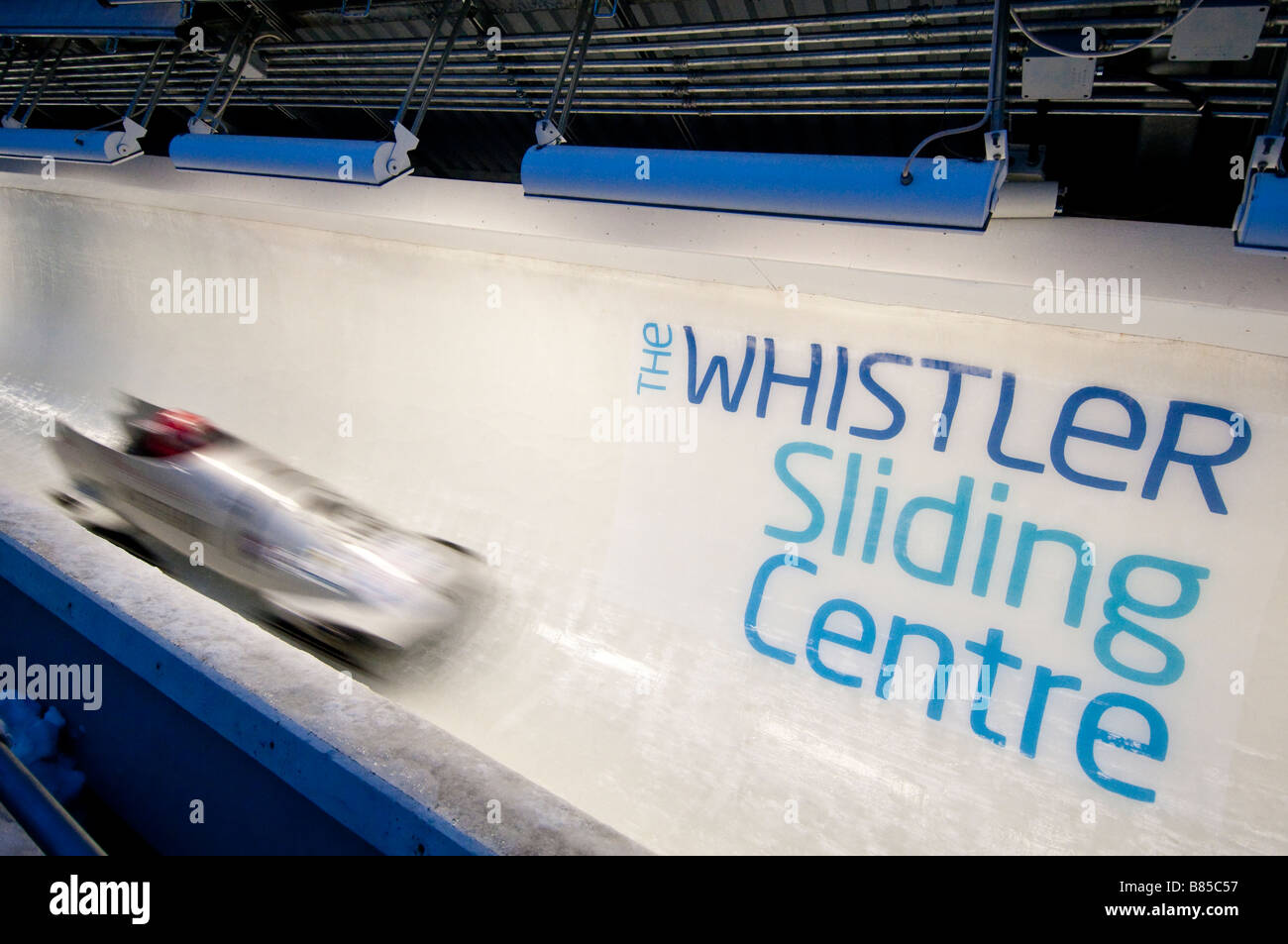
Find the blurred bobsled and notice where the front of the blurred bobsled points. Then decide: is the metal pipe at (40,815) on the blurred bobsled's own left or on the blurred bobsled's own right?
on the blurred bobsled's own right

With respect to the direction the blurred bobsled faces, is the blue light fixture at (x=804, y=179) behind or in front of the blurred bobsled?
in front

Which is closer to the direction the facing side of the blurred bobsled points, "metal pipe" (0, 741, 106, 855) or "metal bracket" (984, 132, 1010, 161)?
the metal bracket

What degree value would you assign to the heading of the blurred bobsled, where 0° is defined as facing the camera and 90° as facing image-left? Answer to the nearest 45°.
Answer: approximately 315°

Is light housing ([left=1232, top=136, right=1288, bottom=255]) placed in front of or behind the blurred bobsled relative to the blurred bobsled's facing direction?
in front

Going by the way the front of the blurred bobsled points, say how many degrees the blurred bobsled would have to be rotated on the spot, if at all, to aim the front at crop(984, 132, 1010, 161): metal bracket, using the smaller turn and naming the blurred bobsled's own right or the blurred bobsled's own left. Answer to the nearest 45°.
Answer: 0° — it already faces it

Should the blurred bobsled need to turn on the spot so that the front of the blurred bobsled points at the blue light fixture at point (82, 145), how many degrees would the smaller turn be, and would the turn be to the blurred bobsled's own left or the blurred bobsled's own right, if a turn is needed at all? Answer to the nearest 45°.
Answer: approximately 180°
